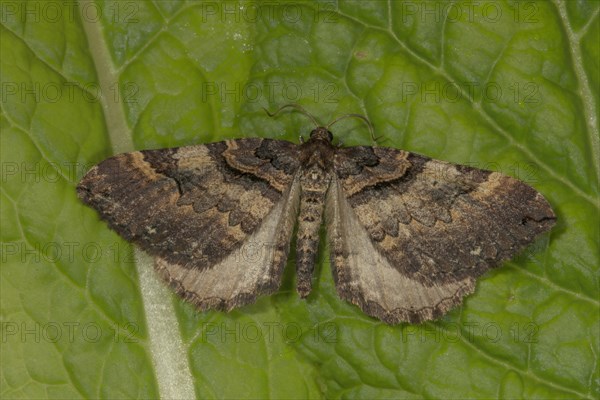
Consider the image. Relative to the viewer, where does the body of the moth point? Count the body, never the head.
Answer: away from the camera
